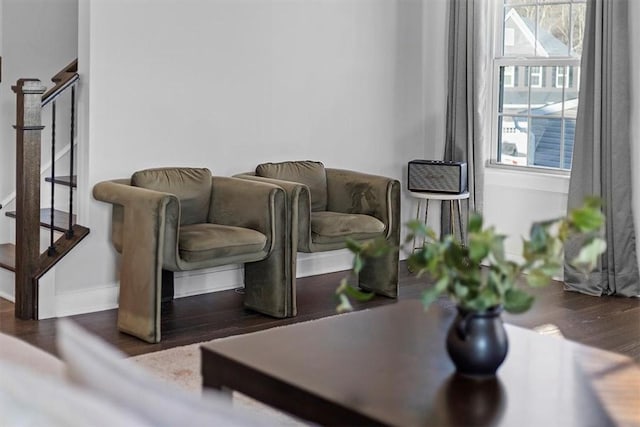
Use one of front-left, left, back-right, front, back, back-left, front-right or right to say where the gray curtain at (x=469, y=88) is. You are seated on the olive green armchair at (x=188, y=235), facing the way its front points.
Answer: left

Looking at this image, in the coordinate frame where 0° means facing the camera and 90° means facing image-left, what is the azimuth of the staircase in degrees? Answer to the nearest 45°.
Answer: approximately 45°

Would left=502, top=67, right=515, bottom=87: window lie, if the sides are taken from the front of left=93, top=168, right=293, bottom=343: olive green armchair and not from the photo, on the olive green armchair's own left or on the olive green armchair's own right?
on the olive green armchair's own left

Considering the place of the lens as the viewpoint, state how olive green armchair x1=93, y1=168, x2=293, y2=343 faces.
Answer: facing the viewer and to the right of the viewer

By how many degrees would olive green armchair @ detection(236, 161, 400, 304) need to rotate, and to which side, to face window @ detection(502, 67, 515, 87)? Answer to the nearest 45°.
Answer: approximately 90° to its left

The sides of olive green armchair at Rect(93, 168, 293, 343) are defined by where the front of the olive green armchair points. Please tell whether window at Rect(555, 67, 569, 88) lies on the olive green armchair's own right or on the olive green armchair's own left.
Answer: on the olive green armchair's own left

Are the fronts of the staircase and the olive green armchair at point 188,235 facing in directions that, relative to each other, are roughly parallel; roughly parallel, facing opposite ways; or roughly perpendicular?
roughly perpendicular

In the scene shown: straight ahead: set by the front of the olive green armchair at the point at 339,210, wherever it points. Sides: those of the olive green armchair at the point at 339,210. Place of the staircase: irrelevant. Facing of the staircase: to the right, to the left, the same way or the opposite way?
to the right

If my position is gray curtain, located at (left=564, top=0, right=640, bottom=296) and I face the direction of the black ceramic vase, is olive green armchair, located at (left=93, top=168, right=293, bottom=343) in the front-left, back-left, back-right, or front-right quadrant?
front-right

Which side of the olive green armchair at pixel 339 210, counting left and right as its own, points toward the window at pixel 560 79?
left

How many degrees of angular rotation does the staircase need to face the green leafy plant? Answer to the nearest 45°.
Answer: approximately 45° to its left

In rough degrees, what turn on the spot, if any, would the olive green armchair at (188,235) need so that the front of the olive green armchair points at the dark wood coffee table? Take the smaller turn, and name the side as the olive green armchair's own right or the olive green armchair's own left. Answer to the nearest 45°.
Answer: approximately 45° to the olive green armchair's own right

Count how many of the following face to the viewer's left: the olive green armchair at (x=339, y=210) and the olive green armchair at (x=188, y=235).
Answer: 0

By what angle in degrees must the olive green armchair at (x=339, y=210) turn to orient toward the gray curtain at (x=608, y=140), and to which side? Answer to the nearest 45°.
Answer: approximately 45° to its left

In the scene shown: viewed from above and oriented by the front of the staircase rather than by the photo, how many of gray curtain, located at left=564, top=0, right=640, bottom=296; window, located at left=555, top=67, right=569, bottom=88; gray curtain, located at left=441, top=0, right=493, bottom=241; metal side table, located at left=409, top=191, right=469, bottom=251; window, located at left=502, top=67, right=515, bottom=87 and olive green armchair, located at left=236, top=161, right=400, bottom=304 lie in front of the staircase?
0
